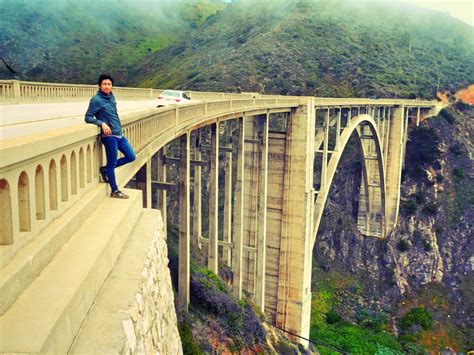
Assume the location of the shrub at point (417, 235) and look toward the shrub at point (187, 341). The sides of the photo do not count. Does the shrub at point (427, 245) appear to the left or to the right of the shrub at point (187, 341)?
left

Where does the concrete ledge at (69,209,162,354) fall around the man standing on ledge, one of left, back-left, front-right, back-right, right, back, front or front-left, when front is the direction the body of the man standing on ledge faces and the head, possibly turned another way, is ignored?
front-right

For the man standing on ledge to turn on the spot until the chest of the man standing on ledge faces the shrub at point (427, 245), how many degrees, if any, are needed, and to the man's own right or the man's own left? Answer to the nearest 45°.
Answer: approximately 90° to the man's own left

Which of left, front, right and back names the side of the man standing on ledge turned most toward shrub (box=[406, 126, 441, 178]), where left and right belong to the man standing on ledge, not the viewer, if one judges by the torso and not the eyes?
left

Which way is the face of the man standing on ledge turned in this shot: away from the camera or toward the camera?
toward the camera

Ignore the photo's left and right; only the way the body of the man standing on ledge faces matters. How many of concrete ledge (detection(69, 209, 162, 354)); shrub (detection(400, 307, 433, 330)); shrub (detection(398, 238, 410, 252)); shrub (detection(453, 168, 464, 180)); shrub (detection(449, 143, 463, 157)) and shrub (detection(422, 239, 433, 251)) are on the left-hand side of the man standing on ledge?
5

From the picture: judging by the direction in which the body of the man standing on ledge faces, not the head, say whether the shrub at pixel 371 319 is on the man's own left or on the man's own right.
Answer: on the man's own left

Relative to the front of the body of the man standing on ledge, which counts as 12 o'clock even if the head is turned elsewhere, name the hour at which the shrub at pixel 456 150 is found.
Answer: The shrub is roughly at 9 o'clock from the man standing on ledge.

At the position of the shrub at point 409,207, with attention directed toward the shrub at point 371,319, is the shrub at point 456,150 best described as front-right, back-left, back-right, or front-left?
back-left

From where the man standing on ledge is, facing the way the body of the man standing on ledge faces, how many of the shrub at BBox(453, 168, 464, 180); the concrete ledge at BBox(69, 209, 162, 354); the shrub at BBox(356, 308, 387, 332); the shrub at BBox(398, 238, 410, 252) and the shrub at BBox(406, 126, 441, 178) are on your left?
4

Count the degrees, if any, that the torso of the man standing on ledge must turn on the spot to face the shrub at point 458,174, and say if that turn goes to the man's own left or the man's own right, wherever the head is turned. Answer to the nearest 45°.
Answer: approximately 90° to the man's own left

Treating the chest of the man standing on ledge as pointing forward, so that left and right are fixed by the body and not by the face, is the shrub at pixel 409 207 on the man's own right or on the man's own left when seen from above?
on the man's own left

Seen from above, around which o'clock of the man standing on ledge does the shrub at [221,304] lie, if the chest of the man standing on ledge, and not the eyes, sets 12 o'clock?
The shrub is roughly at 8 o'clock from the man standing on ledge.

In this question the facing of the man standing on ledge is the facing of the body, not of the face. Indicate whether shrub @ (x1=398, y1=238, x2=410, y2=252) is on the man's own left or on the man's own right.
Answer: on the man's own left

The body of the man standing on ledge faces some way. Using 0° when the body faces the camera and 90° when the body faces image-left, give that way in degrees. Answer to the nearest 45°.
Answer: approximately 315°

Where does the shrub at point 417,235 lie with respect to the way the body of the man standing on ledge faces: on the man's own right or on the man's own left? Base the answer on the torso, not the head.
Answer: on the man's own left
